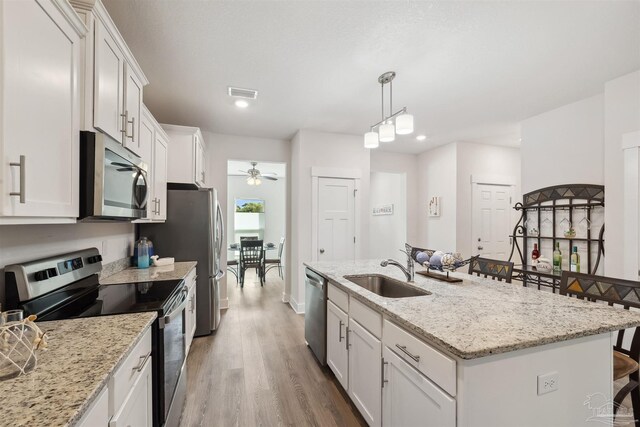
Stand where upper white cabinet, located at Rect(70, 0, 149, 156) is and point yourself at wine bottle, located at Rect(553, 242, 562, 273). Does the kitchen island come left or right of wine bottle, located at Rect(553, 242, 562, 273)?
right

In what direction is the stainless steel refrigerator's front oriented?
to the viewer's right

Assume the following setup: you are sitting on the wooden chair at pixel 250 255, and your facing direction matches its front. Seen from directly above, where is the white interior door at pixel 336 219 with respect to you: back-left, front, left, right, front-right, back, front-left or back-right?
back-right

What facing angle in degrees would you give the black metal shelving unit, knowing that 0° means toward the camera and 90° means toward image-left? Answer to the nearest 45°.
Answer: approximately 45°

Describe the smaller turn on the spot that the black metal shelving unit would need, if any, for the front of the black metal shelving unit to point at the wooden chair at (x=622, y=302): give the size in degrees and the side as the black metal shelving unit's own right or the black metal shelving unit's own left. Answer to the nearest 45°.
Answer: approximately 45° to the black metal shelving unit's own left

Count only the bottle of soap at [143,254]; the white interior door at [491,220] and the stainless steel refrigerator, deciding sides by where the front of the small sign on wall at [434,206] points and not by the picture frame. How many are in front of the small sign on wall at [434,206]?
2

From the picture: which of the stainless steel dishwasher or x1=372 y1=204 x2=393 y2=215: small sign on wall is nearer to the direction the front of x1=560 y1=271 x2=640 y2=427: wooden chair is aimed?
the stainless steel dishwasher

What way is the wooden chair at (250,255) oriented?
away from the camera

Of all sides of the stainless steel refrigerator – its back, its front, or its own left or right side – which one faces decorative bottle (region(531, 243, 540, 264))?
front

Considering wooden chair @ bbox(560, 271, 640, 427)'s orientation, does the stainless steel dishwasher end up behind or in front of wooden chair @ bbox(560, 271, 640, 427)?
in front

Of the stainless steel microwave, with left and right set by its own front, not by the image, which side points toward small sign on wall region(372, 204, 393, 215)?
left

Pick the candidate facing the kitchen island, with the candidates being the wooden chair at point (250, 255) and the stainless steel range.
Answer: the stainless steel range

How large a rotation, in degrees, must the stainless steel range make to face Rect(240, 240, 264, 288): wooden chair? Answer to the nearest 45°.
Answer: approximately 90° to its left

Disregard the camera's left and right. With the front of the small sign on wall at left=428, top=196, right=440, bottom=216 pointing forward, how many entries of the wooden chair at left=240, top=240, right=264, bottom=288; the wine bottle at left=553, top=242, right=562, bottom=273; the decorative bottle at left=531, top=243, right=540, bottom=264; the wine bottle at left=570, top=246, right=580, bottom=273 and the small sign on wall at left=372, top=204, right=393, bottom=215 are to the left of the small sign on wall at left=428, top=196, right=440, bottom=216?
3
